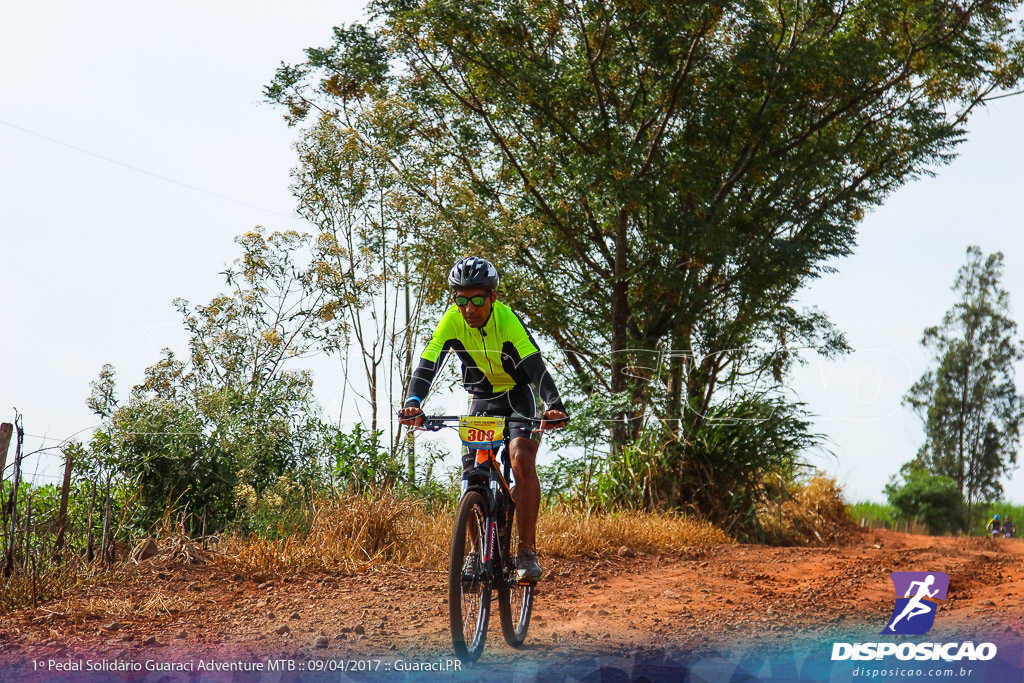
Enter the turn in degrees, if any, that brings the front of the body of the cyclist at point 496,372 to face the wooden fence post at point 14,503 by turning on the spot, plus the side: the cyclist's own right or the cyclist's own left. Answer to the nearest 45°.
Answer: approximately 90° to the cyclist's own right

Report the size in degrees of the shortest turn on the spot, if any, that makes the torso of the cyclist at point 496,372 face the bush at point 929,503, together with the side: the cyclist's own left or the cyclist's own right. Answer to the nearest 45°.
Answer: approximately 135° to the cyclist's own left

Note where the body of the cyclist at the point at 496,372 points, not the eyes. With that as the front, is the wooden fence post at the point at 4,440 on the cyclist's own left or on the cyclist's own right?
on the cyclist's own right

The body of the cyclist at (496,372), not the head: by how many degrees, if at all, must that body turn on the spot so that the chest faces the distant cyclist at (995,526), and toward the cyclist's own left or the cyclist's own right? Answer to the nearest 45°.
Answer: approximately 135° to the cyclist's own left

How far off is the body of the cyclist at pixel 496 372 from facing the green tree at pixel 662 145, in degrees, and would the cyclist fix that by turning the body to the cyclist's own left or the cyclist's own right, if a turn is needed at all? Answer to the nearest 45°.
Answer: approximately 180°

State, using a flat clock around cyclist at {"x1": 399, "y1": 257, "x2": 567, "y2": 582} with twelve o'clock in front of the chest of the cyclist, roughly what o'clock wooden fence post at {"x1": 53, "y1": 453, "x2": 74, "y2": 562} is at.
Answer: The wooden fence post is roughly at 4 o'clock from the cyclist.

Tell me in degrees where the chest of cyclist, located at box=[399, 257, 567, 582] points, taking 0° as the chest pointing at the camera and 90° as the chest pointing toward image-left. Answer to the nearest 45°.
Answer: approximately 0°
